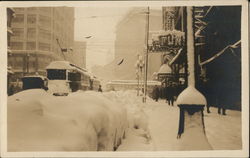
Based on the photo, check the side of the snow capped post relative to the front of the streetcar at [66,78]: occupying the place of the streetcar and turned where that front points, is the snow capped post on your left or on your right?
on your left

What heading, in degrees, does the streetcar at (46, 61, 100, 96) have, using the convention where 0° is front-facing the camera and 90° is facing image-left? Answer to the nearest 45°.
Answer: approximately 45°

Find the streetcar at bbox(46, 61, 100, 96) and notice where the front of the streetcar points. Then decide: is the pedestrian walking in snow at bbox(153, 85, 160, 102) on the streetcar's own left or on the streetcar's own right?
on the streetcar's own left
